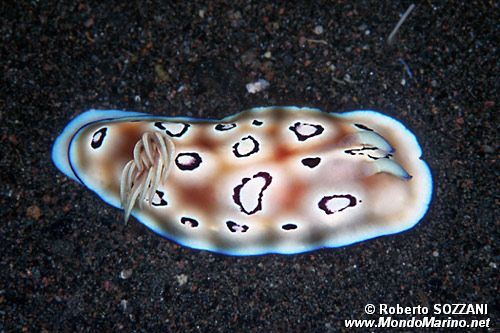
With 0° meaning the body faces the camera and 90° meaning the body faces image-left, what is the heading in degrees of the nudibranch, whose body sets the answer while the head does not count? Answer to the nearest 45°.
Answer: approximately 270°
